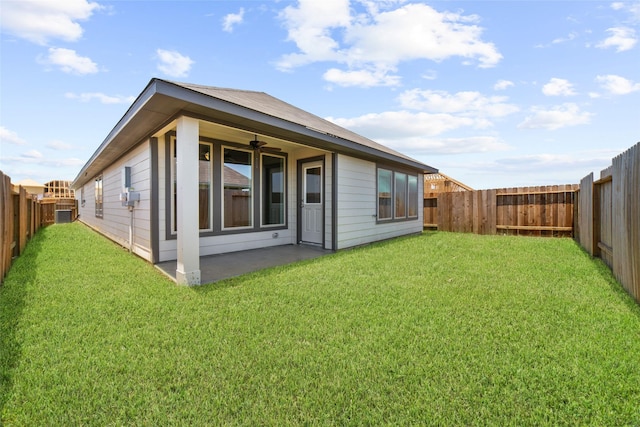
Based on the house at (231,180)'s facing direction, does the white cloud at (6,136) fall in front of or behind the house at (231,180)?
in front

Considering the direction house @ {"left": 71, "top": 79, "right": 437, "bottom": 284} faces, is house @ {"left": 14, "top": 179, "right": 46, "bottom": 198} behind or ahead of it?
ahead

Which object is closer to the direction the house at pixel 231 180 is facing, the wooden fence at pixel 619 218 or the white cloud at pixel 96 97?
the white cloud

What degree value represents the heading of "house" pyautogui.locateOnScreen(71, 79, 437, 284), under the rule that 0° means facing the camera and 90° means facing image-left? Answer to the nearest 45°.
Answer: approximately 135°
